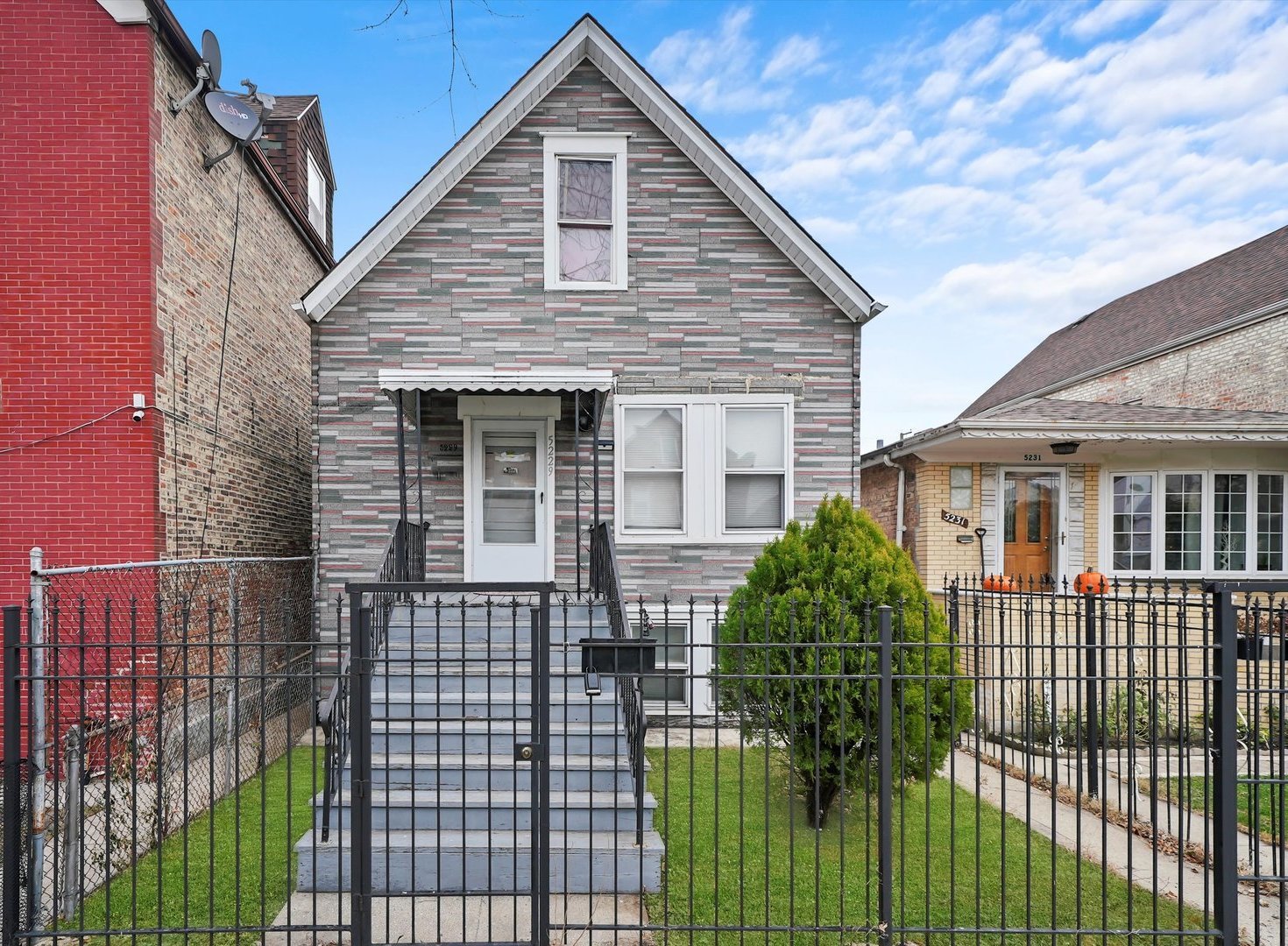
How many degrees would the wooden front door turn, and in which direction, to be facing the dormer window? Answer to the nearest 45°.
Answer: approximately 90° to its right

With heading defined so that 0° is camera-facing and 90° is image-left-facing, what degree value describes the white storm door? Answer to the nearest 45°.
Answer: approximately 0°

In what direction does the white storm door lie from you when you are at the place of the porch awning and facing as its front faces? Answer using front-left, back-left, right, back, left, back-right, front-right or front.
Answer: back

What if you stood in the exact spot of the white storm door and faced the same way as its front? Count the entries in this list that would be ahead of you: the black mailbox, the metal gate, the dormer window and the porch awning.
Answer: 3

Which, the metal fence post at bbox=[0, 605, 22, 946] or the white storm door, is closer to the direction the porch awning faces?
the metal fence post

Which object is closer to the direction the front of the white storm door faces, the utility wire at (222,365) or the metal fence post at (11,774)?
the metal fence post

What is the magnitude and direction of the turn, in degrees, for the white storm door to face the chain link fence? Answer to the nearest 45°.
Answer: approximately 45° to its right

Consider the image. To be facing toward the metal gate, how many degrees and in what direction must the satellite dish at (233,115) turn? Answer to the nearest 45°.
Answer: approximately 45° to its right

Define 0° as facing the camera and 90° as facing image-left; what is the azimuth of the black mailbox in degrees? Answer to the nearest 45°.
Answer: approximately 0°

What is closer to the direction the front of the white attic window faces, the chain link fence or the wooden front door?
the chain link fence
